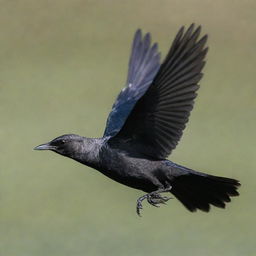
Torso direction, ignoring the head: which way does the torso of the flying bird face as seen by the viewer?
to the viewer's left
